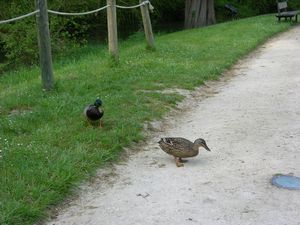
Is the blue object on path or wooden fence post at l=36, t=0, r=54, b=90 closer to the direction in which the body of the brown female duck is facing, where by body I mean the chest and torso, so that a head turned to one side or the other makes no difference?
the blue object on path

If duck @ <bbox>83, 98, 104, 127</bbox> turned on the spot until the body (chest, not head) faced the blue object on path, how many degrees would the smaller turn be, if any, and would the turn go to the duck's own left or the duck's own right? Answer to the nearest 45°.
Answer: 0° — it already faces it

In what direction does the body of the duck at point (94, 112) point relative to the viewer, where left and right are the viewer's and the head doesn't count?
facing the viewer and to the right of the viewer

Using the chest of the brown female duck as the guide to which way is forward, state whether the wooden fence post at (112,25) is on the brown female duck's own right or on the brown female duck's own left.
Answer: on the brown female duck's own left

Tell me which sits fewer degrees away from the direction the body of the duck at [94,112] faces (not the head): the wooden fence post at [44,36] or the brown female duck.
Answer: the brown female duck

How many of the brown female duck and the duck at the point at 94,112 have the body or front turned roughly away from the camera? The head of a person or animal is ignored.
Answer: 0

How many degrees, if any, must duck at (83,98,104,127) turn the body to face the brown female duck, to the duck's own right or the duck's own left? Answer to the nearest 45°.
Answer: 0° — it already faces it

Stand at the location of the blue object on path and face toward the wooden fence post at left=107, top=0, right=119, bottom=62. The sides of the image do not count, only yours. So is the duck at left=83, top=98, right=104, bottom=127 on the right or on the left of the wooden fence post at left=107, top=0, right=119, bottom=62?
left

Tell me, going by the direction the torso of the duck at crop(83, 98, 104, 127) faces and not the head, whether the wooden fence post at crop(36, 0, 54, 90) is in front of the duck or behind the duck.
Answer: behind

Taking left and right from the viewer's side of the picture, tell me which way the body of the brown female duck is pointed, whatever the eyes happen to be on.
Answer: facing to the right of the viewer

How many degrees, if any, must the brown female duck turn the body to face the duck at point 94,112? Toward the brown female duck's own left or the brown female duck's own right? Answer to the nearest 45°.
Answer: approximately 135° to the brown female duck's own left

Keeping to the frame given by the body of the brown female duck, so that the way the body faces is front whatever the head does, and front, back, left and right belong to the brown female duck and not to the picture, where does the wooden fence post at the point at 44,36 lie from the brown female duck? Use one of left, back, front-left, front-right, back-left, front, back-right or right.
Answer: back-left
